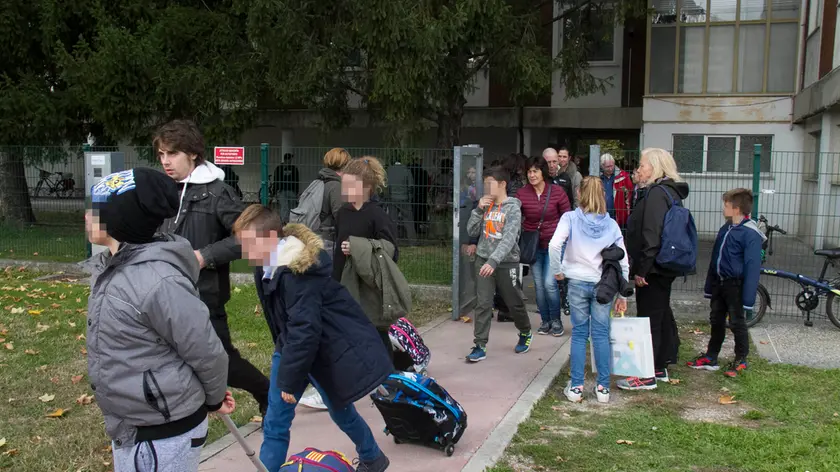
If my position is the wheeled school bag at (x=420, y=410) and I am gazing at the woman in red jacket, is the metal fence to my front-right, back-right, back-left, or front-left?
front-left

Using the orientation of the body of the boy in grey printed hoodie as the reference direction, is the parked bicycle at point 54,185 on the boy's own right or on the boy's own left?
on the boy's own right

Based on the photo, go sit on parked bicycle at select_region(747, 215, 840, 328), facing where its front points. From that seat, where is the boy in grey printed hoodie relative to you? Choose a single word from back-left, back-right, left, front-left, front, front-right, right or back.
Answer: front-left

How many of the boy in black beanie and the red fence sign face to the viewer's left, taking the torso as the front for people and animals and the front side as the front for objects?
1

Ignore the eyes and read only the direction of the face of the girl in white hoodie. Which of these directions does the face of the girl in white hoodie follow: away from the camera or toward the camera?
away from the camera

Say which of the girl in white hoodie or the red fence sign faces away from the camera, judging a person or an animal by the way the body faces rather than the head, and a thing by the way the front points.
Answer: the girl in white hoodie

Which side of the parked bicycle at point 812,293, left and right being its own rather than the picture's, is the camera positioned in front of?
left

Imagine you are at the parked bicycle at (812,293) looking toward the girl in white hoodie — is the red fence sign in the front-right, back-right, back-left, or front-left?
front-right

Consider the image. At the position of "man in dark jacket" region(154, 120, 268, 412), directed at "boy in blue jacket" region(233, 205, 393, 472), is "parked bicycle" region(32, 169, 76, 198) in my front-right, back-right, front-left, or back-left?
back-left

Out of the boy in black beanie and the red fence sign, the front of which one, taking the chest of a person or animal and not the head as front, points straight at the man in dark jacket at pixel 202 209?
the red fence sign

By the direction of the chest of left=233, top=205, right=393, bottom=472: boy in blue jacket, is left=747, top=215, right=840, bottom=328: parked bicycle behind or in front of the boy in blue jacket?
behind

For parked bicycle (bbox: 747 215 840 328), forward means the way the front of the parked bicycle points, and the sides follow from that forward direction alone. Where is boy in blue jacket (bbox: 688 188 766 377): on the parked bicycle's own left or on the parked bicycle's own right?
on the parked bicycle's own left

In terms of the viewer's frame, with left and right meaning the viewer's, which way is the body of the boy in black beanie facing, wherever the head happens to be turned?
facing to the left of the viewer

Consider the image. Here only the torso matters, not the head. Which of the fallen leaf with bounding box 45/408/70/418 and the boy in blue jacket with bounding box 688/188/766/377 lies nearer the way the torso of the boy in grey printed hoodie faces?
the fallen leaf

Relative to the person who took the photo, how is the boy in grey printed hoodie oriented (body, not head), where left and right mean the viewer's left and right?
facing the viewer and to the left of the viewer

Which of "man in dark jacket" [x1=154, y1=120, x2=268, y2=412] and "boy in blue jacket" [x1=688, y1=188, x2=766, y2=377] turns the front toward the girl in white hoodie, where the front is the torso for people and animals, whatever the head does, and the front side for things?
the boy in blue jacket
